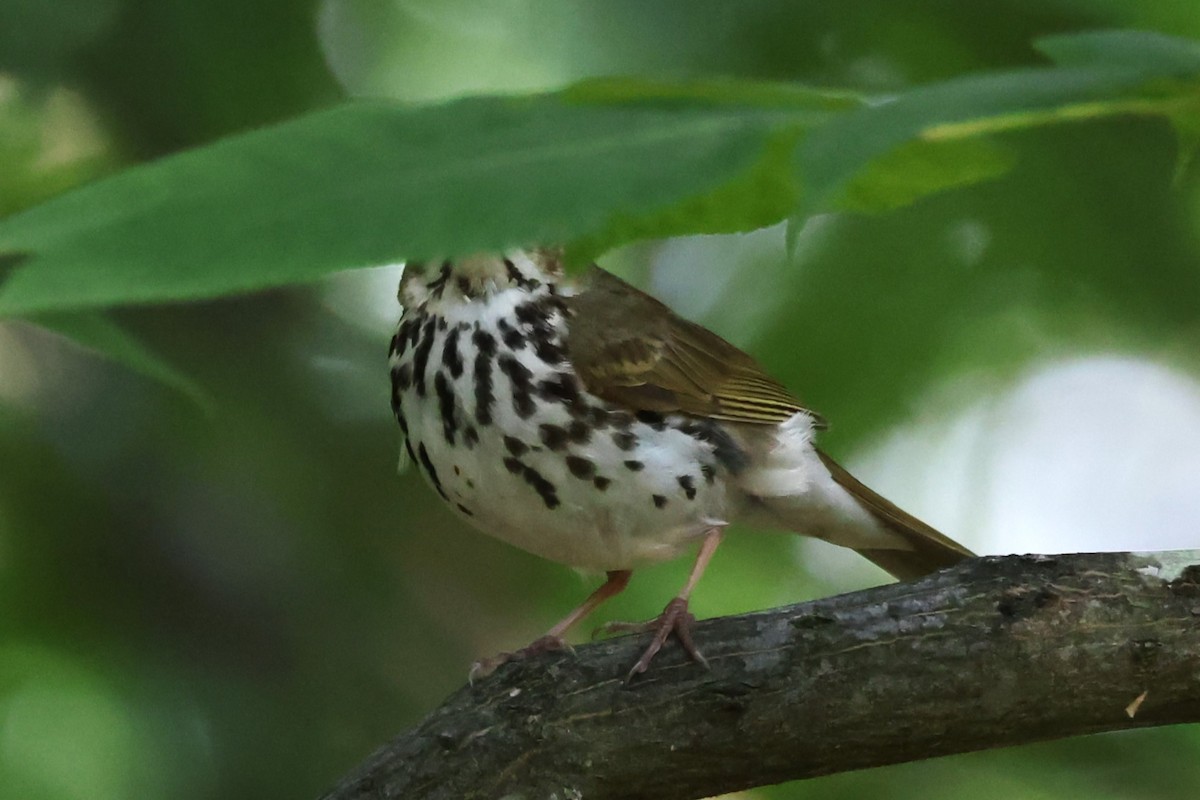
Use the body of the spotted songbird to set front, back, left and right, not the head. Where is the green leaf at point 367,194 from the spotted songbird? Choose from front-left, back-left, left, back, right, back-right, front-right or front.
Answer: front-left

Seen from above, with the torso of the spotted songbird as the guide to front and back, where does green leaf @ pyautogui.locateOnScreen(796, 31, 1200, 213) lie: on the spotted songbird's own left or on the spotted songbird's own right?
on the spotted songbird's own left

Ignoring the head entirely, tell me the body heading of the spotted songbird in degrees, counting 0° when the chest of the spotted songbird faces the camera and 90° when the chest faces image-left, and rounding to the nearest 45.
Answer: approximately 45°
